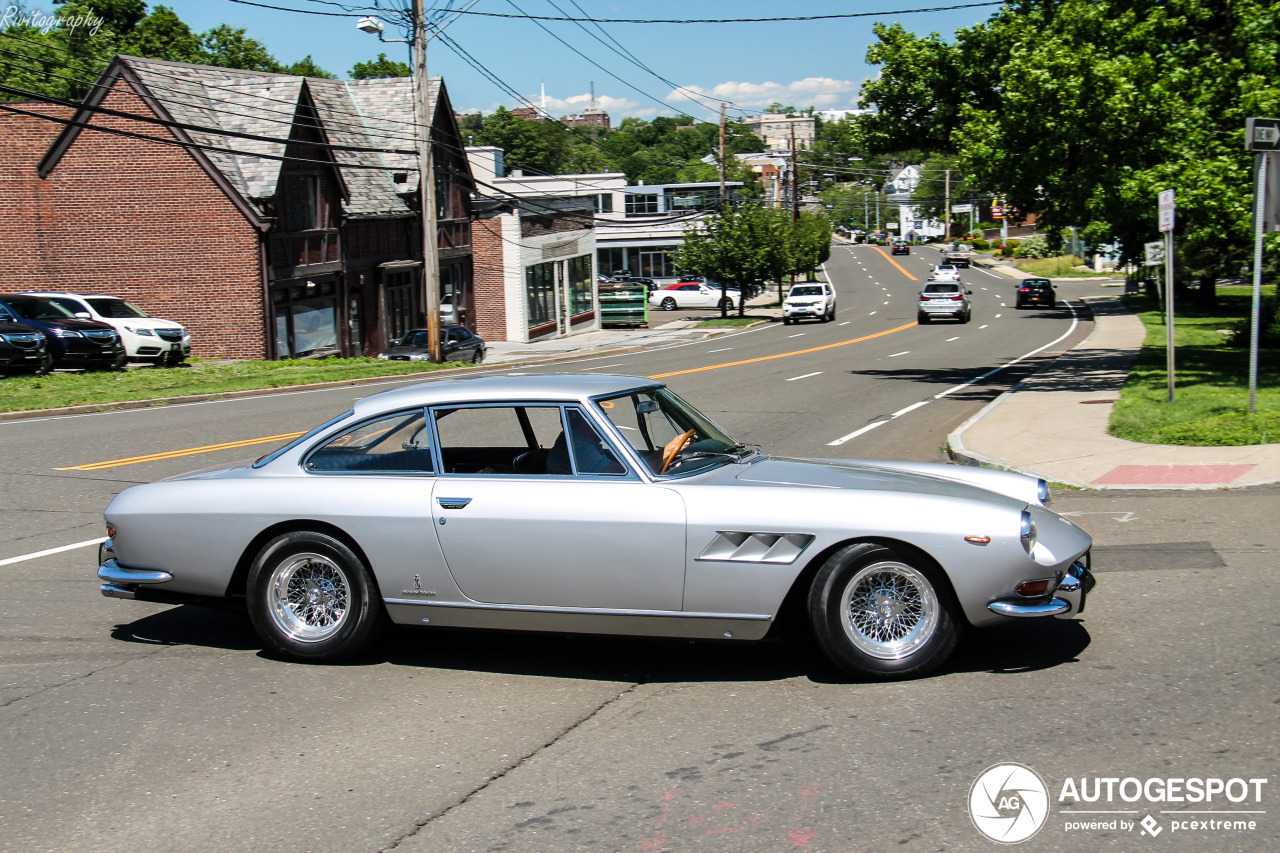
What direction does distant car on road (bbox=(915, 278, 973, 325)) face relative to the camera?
away from the camera

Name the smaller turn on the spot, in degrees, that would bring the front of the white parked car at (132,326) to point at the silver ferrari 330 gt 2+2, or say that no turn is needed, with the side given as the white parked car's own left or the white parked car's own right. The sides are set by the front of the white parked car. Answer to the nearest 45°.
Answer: approximately 45° to the white parked car's own right

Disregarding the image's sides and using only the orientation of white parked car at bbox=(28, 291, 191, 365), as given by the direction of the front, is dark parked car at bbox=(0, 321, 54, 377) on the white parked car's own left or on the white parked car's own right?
on the white parked car's own right

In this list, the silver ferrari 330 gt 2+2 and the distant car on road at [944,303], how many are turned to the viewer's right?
1

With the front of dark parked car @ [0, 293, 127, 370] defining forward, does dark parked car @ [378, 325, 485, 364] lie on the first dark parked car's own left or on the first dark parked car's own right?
on the first dark parked car's own left

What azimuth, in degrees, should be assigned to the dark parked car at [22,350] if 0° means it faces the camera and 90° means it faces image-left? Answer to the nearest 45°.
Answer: approximately 315°

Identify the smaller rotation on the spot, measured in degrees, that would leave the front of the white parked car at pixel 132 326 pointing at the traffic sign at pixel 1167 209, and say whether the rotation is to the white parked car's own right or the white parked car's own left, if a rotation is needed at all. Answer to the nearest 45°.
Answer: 0° — it already faces it

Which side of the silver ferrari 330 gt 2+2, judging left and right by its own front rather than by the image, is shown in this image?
right

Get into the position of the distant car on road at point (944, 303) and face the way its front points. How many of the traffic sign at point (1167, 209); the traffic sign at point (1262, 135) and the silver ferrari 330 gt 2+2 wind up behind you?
3

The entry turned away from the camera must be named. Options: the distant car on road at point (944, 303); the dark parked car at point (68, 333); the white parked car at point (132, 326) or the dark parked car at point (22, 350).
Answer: the distant car on road

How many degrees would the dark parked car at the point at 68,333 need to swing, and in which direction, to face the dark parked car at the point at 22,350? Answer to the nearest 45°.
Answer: approximately 90° to its right

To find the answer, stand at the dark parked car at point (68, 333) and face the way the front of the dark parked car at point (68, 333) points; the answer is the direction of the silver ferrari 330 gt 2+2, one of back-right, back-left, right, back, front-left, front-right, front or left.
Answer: front-right

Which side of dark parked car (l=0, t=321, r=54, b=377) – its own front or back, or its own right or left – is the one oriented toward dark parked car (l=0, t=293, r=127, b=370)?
left

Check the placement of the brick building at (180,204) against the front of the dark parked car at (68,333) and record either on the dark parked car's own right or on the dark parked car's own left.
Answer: on the dark parked car's own left
